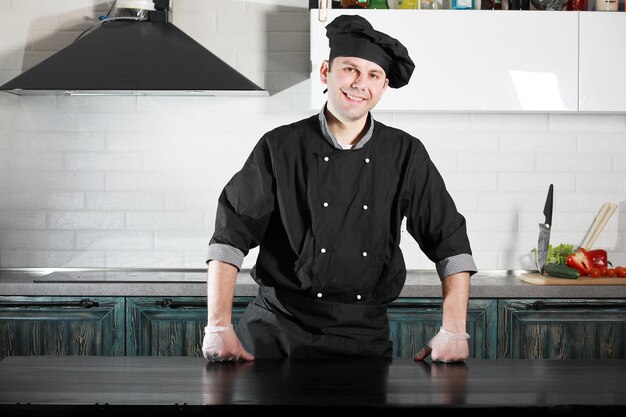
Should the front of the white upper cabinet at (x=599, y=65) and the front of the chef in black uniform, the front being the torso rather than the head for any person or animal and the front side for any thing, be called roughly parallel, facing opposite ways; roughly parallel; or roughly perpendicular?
roughly parallel

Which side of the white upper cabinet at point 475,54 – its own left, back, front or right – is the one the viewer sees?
front

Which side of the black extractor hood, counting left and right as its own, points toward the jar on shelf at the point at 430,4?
left

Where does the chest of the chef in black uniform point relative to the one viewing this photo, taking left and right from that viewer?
facing the viewer

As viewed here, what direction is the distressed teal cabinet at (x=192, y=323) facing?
toward the camera

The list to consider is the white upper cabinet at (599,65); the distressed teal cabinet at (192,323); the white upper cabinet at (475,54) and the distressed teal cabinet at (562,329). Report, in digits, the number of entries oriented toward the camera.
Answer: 4

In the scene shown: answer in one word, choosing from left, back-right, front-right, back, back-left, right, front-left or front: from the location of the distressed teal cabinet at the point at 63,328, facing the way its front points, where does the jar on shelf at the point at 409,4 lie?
left

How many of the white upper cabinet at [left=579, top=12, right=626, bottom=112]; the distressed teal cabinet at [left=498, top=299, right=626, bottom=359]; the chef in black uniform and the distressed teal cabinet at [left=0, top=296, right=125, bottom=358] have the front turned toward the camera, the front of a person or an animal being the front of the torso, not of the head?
4

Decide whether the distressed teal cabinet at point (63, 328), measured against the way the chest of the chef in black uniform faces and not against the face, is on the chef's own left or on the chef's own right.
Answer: on the chef's own right
